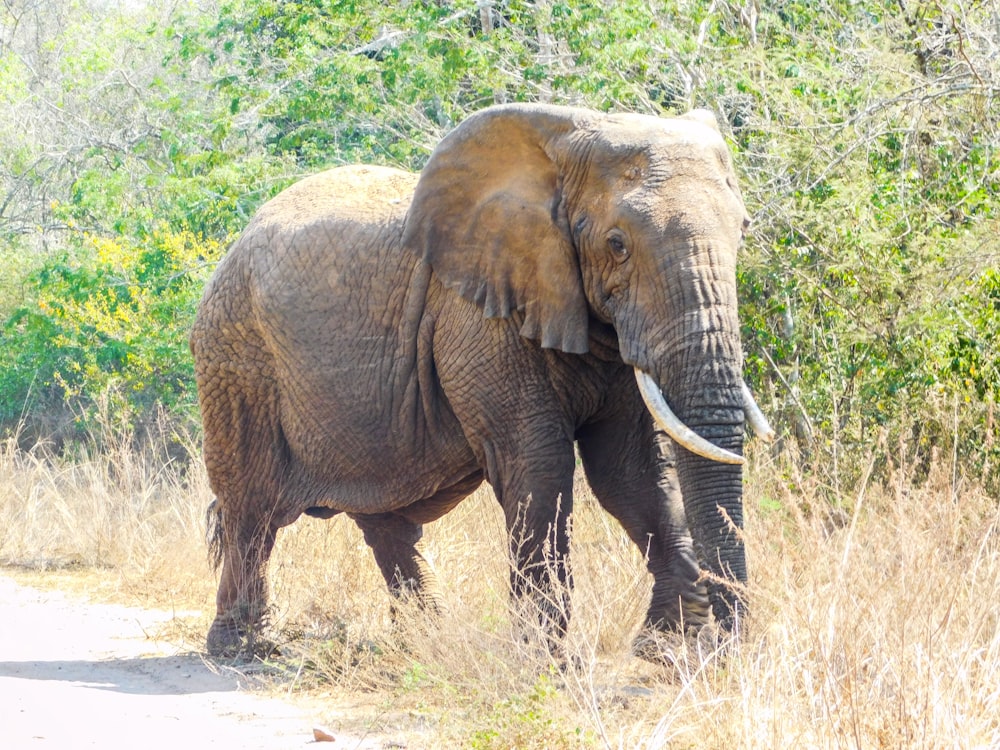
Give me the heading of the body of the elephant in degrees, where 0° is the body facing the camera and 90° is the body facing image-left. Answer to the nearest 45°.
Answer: approximately 315°

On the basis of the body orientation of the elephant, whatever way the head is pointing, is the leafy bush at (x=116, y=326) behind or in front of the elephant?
behind

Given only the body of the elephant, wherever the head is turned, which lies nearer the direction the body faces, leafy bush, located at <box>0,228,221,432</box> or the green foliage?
the green foliage
